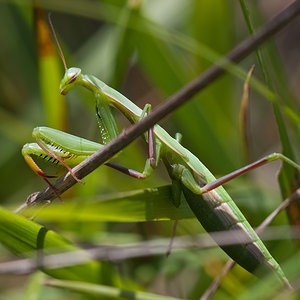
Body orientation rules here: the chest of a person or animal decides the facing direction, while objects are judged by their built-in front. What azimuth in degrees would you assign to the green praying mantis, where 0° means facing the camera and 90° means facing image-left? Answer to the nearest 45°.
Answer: approximately 90°
